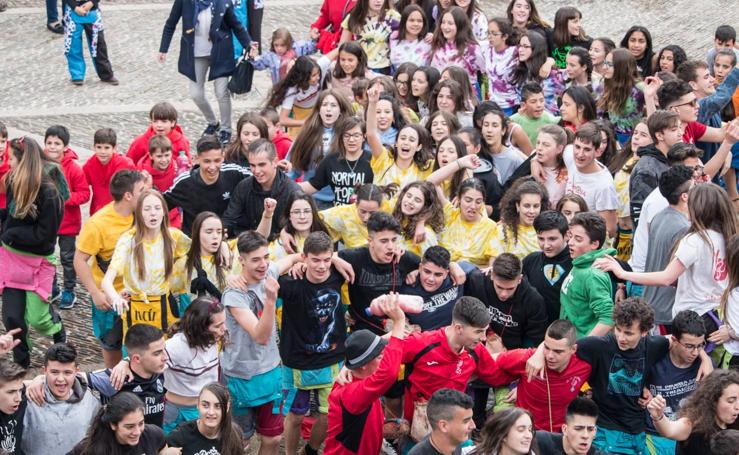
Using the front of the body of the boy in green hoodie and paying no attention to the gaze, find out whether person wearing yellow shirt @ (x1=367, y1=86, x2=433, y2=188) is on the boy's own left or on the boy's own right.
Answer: on the boy's own right

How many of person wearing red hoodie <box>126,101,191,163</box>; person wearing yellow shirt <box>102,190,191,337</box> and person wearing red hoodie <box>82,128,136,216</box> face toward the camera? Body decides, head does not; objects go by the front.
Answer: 3

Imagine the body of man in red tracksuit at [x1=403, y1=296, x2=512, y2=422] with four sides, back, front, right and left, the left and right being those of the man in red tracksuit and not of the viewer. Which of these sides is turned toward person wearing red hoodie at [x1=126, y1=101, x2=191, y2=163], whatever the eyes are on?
back

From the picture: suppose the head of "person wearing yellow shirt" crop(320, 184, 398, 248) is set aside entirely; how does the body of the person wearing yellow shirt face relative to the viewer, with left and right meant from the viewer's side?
facing the viewer and to the right of the viewer

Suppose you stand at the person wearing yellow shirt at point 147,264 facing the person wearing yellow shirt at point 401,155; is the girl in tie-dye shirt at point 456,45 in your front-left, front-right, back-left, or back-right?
front-left

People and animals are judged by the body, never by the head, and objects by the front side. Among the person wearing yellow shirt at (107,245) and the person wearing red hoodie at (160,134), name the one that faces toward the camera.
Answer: the person wearing red hoodie

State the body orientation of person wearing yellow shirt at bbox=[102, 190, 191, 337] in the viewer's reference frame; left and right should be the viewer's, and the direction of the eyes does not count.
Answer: facing the viewer

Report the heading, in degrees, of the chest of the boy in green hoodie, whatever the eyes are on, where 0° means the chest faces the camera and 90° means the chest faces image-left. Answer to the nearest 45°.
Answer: approximately 45°

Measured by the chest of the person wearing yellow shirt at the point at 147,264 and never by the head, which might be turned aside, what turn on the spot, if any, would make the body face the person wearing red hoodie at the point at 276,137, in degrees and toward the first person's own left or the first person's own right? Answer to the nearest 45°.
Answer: approximately 135° to the first person's own left

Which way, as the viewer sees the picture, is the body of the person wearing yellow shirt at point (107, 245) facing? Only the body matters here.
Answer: to the viewer's right

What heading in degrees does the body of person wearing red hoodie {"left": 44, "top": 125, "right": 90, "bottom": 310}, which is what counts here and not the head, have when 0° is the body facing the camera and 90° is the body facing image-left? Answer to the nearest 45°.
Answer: approximately 45°

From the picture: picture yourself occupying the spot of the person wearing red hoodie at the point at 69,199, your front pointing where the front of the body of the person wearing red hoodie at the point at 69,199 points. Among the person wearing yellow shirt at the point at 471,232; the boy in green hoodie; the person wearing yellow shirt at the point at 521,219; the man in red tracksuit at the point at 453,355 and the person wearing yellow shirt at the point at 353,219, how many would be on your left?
5

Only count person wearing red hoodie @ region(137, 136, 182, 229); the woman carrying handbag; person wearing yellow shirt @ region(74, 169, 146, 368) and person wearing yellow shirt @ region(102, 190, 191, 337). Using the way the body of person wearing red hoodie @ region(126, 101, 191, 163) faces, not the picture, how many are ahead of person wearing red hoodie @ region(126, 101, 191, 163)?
3

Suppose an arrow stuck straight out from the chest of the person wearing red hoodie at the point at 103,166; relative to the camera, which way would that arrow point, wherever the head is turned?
toward the camera
